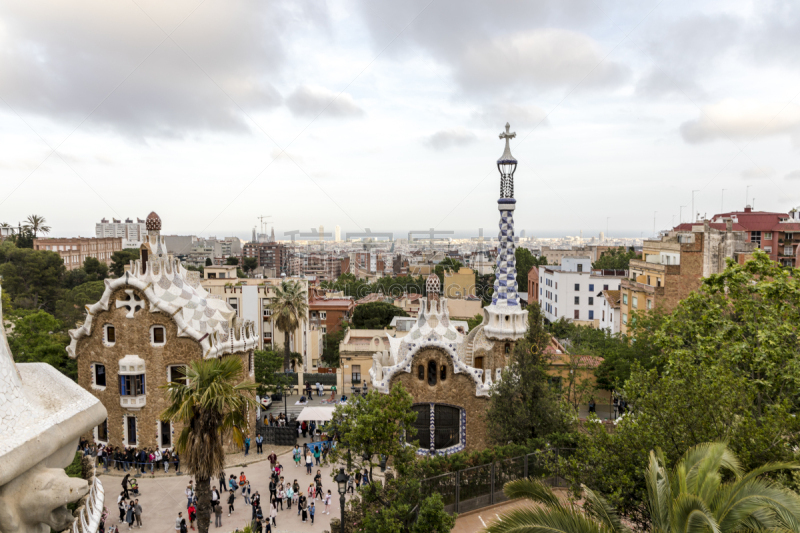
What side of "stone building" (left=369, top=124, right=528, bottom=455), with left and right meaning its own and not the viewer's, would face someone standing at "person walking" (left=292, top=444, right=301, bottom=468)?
right

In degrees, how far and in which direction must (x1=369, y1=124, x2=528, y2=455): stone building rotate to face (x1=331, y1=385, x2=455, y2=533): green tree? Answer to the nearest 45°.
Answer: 0° — it already faces it

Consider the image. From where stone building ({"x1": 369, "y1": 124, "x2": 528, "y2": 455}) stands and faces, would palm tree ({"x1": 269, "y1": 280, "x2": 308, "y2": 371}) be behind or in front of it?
behind

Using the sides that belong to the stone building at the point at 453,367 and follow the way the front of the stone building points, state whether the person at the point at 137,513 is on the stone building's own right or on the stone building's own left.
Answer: on the stone building's own right

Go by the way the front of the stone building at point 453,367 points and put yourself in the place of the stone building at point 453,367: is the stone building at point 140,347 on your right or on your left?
on your right

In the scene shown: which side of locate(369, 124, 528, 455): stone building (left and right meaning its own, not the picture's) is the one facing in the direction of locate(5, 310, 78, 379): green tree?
right

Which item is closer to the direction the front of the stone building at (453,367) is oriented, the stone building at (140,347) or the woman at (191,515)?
the woman

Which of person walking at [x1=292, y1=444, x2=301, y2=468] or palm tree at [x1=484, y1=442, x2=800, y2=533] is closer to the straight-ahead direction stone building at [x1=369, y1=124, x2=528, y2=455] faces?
the palm tree

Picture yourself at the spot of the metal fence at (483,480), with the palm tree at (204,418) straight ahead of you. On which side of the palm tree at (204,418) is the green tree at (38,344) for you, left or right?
right

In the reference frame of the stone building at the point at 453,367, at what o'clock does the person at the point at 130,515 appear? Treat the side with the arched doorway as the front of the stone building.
The person is roughly at 2 o'clock from the stone building.

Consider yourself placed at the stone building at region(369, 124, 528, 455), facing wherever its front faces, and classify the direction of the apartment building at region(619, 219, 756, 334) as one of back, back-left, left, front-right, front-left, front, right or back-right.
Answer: back-left

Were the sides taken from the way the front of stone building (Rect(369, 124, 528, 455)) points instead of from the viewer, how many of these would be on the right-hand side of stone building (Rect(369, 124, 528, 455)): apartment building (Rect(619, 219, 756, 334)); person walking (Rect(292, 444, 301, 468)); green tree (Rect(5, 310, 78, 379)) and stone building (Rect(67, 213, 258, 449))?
3

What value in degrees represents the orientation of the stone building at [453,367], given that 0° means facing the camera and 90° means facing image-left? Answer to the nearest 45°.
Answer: approximately 0°

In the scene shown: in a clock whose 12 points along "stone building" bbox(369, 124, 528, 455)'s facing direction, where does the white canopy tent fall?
The white canopy tent is roughly at 4 o'clock from the stone building.

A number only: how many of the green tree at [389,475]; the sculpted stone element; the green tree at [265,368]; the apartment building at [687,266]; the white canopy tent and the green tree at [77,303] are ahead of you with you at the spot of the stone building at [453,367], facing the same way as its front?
2

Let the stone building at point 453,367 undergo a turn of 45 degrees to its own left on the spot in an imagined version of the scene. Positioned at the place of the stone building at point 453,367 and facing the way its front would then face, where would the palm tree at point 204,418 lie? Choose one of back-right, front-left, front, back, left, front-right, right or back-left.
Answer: right
